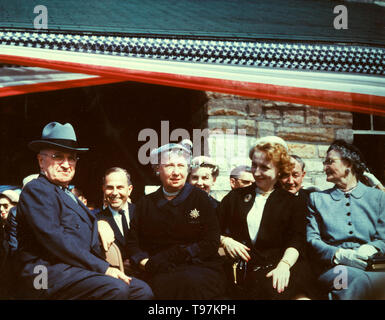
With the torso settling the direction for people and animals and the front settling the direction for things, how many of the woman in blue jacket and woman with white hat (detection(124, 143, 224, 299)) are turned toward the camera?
2

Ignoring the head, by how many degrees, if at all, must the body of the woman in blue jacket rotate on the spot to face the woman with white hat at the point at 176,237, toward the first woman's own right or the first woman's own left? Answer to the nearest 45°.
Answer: approximately 45° to the first woman's own right

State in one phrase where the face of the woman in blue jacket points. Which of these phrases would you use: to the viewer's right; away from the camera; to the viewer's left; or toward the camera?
to the viewer's left

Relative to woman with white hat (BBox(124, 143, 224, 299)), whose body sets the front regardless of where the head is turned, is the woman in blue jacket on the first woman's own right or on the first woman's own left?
on the first woman's own left

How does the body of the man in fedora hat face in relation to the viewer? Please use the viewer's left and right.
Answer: facing the viewer and to the right of the viewer

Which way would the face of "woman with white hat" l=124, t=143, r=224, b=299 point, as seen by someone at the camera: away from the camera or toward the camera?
toward the camera

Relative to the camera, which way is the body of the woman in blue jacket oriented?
toward the camera

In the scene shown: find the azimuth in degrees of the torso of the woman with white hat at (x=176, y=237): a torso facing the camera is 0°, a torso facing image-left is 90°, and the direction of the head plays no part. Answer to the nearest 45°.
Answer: approximately 0°

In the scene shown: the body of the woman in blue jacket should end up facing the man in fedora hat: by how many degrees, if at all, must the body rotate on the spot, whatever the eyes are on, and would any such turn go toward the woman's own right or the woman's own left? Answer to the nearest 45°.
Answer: approximately 45° to the woman's own right

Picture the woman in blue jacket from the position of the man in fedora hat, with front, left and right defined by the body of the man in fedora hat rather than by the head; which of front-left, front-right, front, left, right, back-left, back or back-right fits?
front-left
